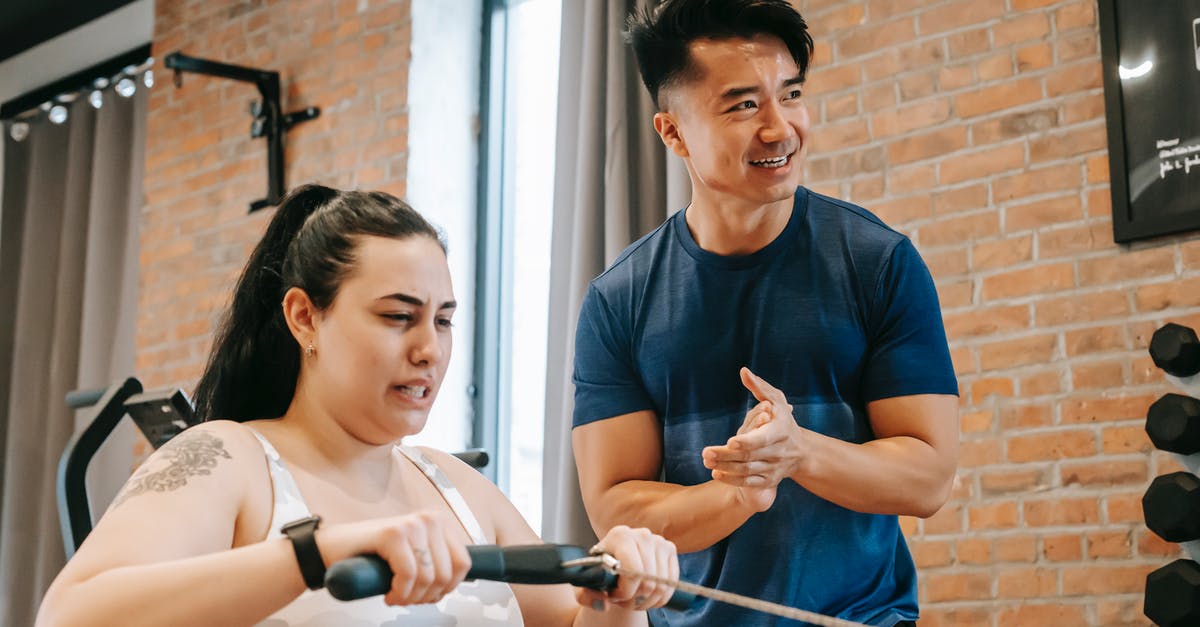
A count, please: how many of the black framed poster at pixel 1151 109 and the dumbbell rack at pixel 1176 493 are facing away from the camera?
0

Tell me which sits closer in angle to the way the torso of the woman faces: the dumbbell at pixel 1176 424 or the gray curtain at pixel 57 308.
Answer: the dumbbell

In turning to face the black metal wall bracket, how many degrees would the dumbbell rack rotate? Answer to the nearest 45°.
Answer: approximately 45° to its right

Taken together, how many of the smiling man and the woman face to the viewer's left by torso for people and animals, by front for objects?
0

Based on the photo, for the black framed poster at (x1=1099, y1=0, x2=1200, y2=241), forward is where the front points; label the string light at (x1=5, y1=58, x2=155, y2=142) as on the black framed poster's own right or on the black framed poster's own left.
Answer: on the black framed poster's own right

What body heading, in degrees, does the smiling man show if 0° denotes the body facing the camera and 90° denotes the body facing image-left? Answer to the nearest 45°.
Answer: approximately 0°

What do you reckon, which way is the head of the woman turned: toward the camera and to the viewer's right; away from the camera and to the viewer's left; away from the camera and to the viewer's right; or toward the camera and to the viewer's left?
toward the camera and to the viewer's right

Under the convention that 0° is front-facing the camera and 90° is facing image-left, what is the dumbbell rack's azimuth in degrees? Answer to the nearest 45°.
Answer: approximately 45°

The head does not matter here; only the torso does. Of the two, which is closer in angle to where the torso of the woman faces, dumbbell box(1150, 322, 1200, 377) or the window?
the dumbbell
